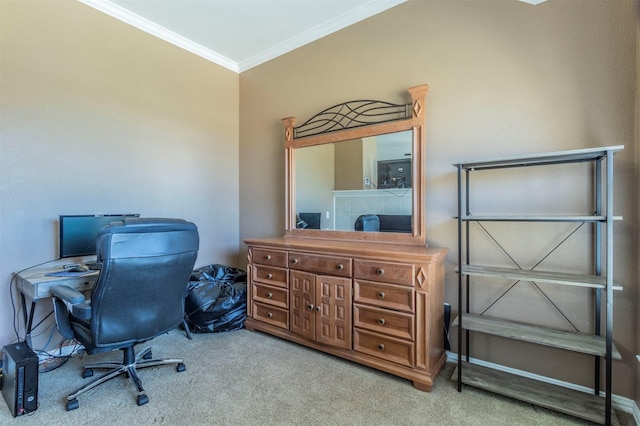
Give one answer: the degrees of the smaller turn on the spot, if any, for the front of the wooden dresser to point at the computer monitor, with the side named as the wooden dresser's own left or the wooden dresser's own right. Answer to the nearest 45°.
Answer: approximately 45° to the wooden dresser's own right

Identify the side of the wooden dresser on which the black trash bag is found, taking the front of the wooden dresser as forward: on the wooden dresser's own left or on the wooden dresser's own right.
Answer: on the wooden dresser's own right

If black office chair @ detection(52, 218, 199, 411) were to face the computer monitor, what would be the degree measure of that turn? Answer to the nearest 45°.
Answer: approximately 45° to its right

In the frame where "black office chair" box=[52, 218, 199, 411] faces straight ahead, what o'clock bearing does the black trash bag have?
The black trash bag is roughly at 3 o'clock from the black office chair.

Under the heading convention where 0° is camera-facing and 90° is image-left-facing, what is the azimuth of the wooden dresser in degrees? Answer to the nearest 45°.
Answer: approximately 45°

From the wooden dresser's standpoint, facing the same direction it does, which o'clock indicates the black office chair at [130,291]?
The black office chair is roughly at 1 o'clock from the wooden dresser.

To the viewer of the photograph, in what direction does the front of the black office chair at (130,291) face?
facing away from the viewer and to the left of the viewer

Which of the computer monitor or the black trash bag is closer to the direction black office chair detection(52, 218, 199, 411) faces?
the computer monitor

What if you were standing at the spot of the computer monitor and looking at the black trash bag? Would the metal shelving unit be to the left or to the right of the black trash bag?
right
